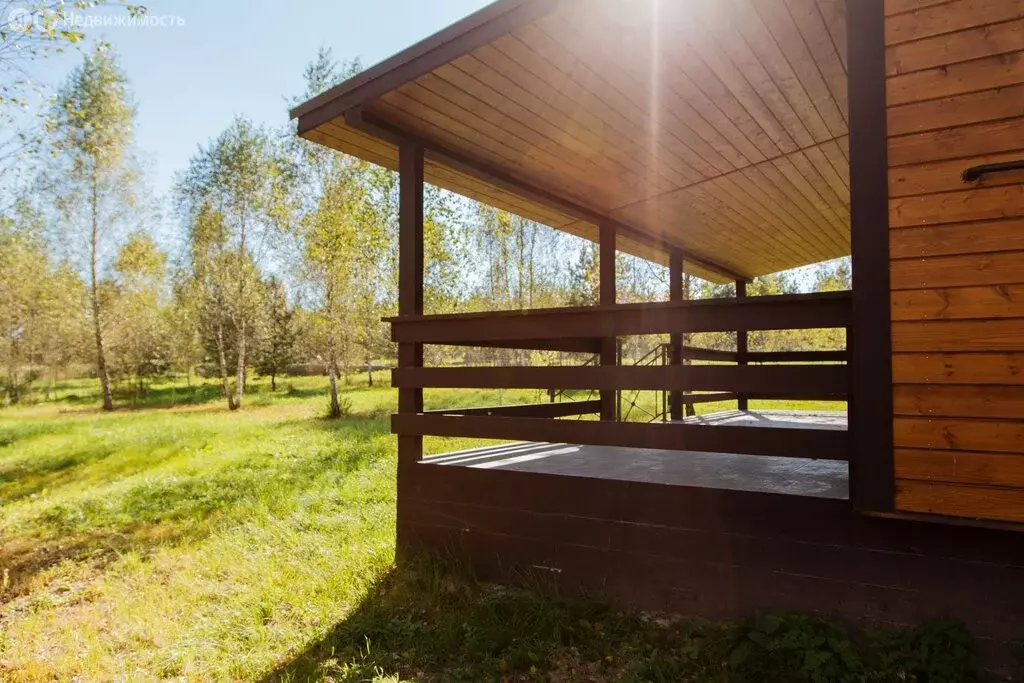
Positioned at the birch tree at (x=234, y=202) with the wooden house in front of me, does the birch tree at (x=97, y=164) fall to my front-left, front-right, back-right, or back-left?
back-right

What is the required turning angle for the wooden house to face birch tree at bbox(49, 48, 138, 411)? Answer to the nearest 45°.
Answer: approximately 45° to its right

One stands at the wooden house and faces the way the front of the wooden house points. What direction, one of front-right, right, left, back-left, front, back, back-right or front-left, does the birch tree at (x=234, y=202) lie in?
front-right

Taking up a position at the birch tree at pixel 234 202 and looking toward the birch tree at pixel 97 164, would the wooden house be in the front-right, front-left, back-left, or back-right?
back-left

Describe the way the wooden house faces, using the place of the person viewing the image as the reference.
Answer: facing to the left of the viewer
